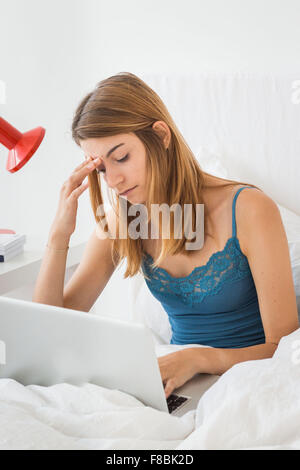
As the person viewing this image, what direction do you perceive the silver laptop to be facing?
facing away from the viewer and to the right of the viewer

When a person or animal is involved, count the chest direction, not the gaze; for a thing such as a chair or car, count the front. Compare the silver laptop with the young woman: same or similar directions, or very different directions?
very different directions

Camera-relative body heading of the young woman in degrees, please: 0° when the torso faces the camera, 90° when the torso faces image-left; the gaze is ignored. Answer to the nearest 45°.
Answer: approximately 45°

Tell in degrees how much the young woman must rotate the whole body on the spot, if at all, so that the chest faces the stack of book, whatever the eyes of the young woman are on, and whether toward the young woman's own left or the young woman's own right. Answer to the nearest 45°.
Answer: approximately 90° to the young woman's own right

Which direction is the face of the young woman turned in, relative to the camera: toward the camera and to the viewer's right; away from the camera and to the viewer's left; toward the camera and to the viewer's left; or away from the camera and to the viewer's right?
toward the camera and to the viewer's left

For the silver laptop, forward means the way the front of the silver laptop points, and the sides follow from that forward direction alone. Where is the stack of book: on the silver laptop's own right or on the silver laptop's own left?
on the silver laptop's own left

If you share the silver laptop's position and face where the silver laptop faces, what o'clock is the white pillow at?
The white pillow is roughly at 11 o'clock from the silver laptop.
